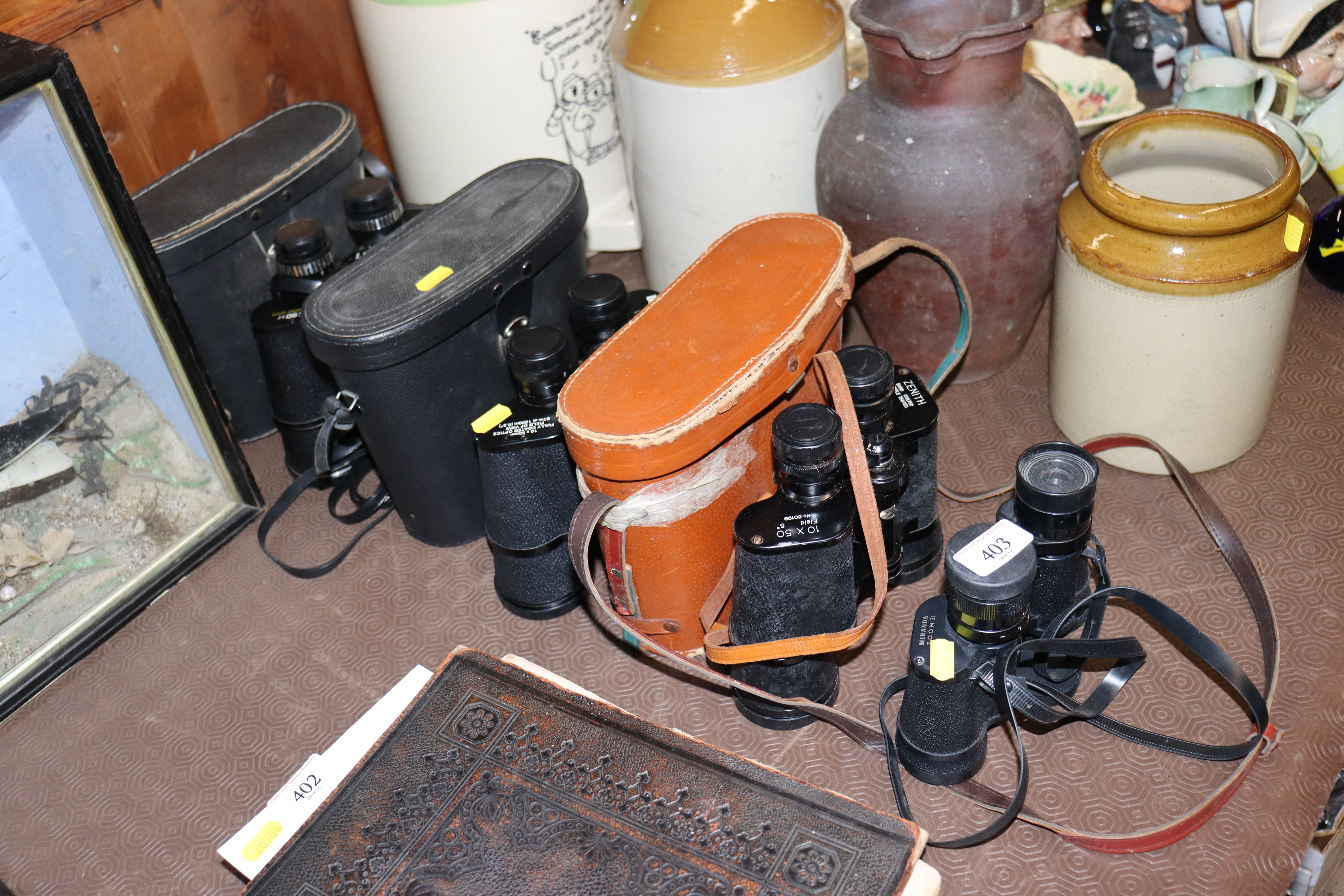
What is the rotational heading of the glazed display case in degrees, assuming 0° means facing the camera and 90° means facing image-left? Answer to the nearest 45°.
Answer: approximately 315°

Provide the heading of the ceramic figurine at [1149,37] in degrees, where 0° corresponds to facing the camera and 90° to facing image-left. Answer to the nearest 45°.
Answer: approximately 315°

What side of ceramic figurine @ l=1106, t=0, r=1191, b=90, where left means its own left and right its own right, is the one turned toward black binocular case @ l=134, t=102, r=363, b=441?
right

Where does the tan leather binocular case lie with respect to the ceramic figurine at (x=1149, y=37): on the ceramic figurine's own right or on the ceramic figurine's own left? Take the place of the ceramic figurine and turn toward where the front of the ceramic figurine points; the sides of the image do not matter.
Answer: on the ceramic figurine's own right
